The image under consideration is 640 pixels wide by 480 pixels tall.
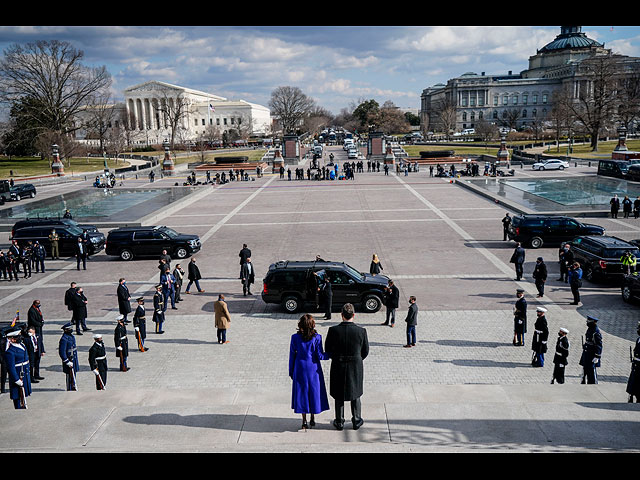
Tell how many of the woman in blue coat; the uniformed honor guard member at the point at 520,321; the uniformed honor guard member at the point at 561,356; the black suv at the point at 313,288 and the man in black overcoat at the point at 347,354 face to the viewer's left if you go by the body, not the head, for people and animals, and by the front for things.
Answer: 2

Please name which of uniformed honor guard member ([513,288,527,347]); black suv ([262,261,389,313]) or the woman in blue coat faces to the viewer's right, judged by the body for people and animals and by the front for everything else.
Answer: the black suv

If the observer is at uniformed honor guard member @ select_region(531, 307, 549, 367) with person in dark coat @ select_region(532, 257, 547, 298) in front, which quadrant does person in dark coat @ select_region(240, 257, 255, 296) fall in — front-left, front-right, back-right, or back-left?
front-left

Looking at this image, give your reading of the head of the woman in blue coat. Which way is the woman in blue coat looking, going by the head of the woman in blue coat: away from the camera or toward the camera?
away from the camera

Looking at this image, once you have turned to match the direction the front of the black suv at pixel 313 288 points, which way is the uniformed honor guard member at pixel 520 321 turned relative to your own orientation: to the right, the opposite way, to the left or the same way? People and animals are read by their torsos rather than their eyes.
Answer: the opposite way

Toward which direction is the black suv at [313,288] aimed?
to the viewer's right

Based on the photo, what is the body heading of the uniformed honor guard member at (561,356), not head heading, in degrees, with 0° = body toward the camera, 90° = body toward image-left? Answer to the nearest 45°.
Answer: approximately 90°

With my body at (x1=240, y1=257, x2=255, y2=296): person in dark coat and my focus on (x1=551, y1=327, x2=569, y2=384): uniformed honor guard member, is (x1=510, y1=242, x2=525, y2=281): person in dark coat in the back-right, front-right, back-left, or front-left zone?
front-left

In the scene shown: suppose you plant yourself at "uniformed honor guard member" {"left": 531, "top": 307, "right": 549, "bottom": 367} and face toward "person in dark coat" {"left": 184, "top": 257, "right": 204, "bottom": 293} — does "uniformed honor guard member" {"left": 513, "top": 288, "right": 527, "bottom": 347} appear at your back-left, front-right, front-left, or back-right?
front-right

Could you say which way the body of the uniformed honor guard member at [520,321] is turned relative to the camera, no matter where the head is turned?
to the viewer's left

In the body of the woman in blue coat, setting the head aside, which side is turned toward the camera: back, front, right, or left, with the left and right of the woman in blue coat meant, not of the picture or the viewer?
back

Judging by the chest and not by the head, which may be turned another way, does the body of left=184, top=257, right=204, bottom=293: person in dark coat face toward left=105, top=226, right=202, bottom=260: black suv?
no

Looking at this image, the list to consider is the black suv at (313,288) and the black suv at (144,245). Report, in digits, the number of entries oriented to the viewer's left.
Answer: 0

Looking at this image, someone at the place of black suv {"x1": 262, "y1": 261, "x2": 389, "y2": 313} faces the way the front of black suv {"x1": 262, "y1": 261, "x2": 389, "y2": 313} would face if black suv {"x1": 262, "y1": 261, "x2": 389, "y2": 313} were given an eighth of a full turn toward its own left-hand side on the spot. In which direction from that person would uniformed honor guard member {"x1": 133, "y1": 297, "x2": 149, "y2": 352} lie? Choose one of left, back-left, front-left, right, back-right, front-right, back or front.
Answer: back

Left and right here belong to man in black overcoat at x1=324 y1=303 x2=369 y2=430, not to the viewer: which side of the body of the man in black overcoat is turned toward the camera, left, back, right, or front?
back

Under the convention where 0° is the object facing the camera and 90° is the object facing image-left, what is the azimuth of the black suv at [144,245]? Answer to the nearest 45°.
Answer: approximately 270°

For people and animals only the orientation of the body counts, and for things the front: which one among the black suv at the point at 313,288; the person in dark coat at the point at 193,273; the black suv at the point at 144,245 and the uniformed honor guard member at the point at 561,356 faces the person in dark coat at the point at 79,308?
the uniformed honor guard member

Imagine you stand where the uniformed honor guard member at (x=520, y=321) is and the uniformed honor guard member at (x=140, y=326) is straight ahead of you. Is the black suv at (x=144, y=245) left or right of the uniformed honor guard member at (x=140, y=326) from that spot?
right

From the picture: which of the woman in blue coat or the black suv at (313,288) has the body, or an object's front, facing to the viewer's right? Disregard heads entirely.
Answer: the black suv

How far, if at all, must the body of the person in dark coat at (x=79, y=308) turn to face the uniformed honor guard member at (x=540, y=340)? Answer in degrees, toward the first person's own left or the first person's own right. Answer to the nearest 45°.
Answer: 0° — they already face them
